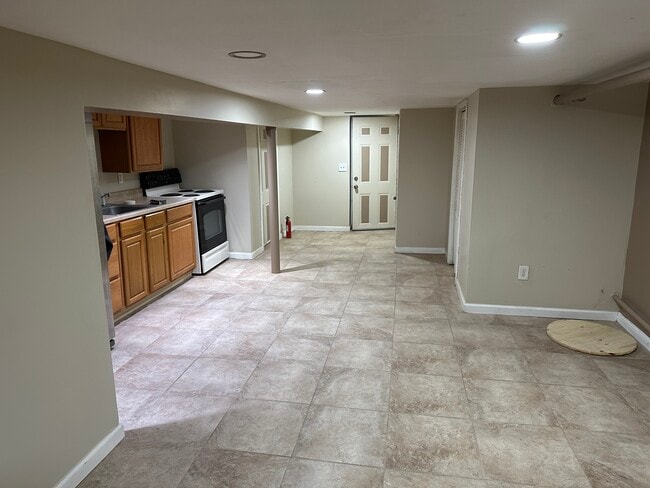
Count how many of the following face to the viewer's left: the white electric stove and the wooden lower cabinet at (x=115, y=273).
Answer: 0

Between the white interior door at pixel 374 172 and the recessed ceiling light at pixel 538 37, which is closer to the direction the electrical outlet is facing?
the recessed ceiling light

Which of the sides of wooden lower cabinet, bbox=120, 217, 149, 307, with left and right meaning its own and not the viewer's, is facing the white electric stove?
left

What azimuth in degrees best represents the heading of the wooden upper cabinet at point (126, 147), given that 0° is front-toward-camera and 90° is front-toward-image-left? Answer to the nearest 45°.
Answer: approximately 315°

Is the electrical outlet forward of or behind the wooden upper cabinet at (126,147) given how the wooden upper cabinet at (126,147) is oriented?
forward

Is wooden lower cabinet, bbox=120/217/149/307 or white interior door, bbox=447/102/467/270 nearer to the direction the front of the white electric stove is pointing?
the white interior door

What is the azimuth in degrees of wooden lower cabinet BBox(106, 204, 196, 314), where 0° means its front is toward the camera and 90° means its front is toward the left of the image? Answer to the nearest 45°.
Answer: approximately 315°

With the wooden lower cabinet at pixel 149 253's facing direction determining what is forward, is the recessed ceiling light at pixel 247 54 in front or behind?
in front
